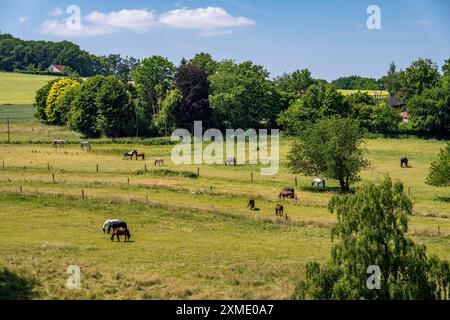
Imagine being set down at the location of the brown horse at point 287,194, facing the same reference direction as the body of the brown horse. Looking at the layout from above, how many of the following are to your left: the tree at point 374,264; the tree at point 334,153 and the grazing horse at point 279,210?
2

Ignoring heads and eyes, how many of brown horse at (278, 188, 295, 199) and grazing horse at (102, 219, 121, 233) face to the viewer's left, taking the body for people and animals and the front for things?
2

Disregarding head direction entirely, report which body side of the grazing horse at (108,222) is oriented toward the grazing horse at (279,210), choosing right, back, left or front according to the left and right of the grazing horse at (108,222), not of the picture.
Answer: back

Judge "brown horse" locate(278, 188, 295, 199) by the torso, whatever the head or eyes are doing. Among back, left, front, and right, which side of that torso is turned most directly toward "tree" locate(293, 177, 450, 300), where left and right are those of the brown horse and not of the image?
left

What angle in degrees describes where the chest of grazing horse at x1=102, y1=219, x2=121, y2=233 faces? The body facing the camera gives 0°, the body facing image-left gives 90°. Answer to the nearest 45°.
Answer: approximately 90°

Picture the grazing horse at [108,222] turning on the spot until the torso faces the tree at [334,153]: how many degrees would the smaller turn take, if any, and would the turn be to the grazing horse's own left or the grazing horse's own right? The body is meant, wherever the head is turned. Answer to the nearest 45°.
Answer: approximately 135° to the grazing horse's own right

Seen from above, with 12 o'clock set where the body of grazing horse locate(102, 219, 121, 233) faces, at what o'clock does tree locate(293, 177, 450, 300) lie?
The tree is roughly at 8 o'clock from the grazing horse.

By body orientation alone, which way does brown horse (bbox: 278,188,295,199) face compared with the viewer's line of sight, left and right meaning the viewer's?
facing to the left of the viewer
